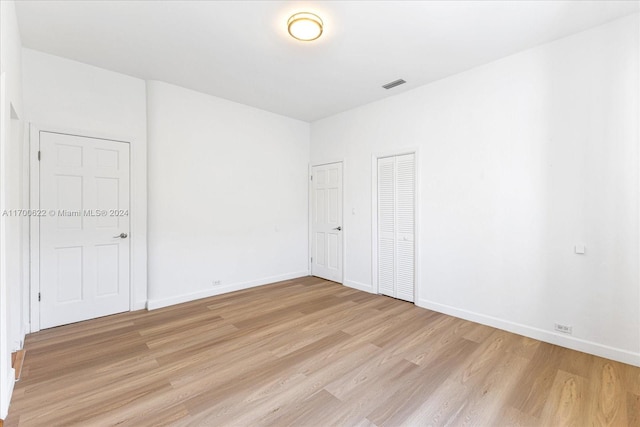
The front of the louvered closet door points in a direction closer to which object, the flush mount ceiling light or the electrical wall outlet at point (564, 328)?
the flush mount ceiling light

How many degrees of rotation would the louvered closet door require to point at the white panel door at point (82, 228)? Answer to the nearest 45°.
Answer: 0° — it already faces it

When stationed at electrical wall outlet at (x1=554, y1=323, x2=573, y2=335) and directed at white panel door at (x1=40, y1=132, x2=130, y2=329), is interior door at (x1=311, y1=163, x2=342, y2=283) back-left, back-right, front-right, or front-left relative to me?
front-right

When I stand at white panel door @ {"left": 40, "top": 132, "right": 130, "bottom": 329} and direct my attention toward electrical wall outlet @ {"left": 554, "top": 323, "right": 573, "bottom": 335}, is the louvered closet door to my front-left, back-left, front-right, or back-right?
front-left

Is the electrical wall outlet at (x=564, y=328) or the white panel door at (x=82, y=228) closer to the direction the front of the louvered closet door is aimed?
the white panel door

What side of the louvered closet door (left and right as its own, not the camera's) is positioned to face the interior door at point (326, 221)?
right

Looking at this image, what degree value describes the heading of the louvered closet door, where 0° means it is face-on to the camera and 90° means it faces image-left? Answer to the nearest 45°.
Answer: approximately 45°

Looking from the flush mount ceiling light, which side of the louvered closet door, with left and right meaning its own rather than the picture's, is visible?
front

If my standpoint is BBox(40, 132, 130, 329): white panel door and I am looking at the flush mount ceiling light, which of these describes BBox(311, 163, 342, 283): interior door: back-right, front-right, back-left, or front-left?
front-left

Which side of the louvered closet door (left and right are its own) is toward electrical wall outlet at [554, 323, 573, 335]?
left
